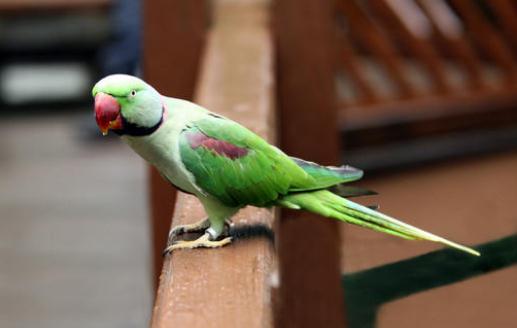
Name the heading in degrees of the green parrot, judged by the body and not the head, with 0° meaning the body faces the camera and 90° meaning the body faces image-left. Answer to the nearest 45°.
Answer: approximately 90°

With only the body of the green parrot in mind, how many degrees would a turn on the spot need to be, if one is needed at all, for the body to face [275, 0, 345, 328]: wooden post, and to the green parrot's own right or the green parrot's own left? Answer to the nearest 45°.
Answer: approximately 90° to the green parrot's own right

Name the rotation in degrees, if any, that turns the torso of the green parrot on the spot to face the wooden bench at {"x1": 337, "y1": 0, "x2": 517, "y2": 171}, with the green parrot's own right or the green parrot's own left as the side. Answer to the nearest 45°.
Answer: approximately 90° to the green parrot's own right

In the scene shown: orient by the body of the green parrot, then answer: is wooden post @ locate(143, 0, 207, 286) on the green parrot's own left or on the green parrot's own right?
on the green parrot's own right
